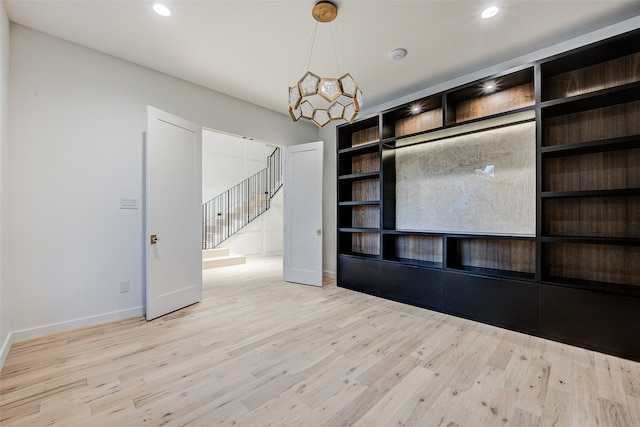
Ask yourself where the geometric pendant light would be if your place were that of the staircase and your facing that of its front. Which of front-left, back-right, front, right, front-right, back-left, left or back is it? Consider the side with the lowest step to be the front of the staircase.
front-left

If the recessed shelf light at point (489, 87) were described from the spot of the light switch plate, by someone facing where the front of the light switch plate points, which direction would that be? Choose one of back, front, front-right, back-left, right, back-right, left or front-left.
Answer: front-left

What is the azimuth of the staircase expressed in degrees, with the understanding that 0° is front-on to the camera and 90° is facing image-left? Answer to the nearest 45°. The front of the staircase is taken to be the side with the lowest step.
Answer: approximately 45°

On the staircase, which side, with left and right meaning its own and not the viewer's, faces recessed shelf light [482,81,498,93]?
left

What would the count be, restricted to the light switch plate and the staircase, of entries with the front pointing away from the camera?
0
